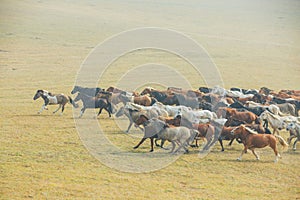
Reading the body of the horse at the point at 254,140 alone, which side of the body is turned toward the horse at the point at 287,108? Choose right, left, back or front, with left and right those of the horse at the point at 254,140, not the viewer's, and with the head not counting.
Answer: right

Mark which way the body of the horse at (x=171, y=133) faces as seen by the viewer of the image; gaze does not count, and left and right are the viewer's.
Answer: facing to the left of the viewer

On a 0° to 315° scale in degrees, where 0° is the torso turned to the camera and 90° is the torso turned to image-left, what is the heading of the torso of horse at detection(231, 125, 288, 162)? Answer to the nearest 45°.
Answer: approximately 90°

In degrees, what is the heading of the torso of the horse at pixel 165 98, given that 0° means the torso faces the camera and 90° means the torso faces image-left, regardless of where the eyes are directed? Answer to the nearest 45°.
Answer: approximately 90°

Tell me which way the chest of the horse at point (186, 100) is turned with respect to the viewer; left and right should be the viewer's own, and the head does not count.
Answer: facing to the left of the viewer

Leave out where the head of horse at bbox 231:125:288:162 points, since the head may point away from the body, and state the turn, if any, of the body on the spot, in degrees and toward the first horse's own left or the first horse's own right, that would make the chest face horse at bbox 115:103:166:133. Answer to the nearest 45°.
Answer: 0° — it already faces it

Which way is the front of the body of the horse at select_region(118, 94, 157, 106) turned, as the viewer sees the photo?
to the viewer's left

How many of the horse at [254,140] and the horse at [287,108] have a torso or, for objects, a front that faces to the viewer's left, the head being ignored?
2

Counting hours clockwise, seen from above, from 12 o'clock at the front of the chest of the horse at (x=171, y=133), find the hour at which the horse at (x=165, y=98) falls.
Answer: the horse at (x=165, y=98) is roughly at 3 o'clock from the horse at (x=171, y=133).

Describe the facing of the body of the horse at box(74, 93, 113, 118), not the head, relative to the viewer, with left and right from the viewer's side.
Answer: facing to the left of the viewer

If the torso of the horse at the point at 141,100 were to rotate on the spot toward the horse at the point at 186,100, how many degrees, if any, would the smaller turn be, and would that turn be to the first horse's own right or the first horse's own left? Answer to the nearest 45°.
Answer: approximately 180°

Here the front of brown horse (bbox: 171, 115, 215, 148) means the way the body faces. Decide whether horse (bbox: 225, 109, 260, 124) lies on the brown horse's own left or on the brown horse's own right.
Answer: on the brown horse's own right
